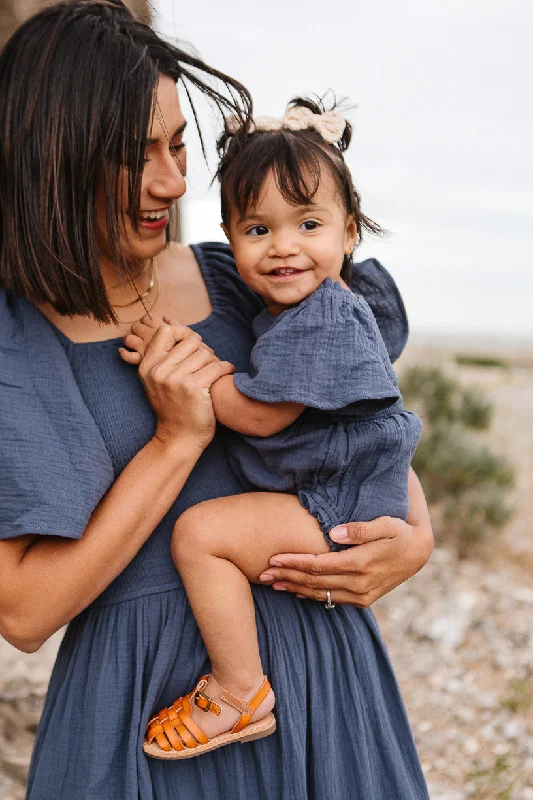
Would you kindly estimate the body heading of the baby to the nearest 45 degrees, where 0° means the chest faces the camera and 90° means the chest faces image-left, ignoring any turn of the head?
approximately 90°

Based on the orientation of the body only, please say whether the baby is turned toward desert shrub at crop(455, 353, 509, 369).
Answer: no

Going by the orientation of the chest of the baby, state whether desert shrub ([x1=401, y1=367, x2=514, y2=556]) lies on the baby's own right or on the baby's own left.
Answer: on the baby's own right

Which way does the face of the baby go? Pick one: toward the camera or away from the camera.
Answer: toward the camera
